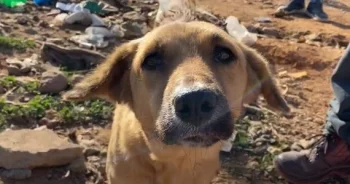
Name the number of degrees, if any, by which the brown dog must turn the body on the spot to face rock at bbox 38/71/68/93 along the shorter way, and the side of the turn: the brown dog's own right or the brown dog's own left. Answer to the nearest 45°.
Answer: approximately 135° to the brown dog's own right

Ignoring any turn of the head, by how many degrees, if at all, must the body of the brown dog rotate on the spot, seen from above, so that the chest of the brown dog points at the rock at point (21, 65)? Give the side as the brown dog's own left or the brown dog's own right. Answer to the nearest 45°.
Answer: approximately 135° to the brown dog's own right

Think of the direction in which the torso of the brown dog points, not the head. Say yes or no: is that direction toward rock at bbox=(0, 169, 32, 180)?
no

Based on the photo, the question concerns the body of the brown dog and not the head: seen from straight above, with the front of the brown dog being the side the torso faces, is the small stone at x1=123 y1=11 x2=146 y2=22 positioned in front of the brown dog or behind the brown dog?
behind

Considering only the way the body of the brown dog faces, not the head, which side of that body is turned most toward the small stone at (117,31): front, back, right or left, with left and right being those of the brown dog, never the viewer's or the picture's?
back

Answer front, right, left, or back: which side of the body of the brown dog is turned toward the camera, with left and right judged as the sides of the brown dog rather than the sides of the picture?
front

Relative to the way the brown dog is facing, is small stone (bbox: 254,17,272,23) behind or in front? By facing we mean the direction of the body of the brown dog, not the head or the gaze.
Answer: behind

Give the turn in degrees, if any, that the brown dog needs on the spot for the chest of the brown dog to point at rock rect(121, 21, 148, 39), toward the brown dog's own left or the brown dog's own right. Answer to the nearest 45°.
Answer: approximately 180°

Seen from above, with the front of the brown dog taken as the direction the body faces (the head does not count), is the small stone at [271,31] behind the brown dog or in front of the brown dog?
behind

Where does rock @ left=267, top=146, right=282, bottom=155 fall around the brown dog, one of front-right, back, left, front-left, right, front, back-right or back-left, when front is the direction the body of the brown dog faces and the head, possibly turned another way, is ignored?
back-left

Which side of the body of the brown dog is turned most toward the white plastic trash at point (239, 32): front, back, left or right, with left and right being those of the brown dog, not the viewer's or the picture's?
back
